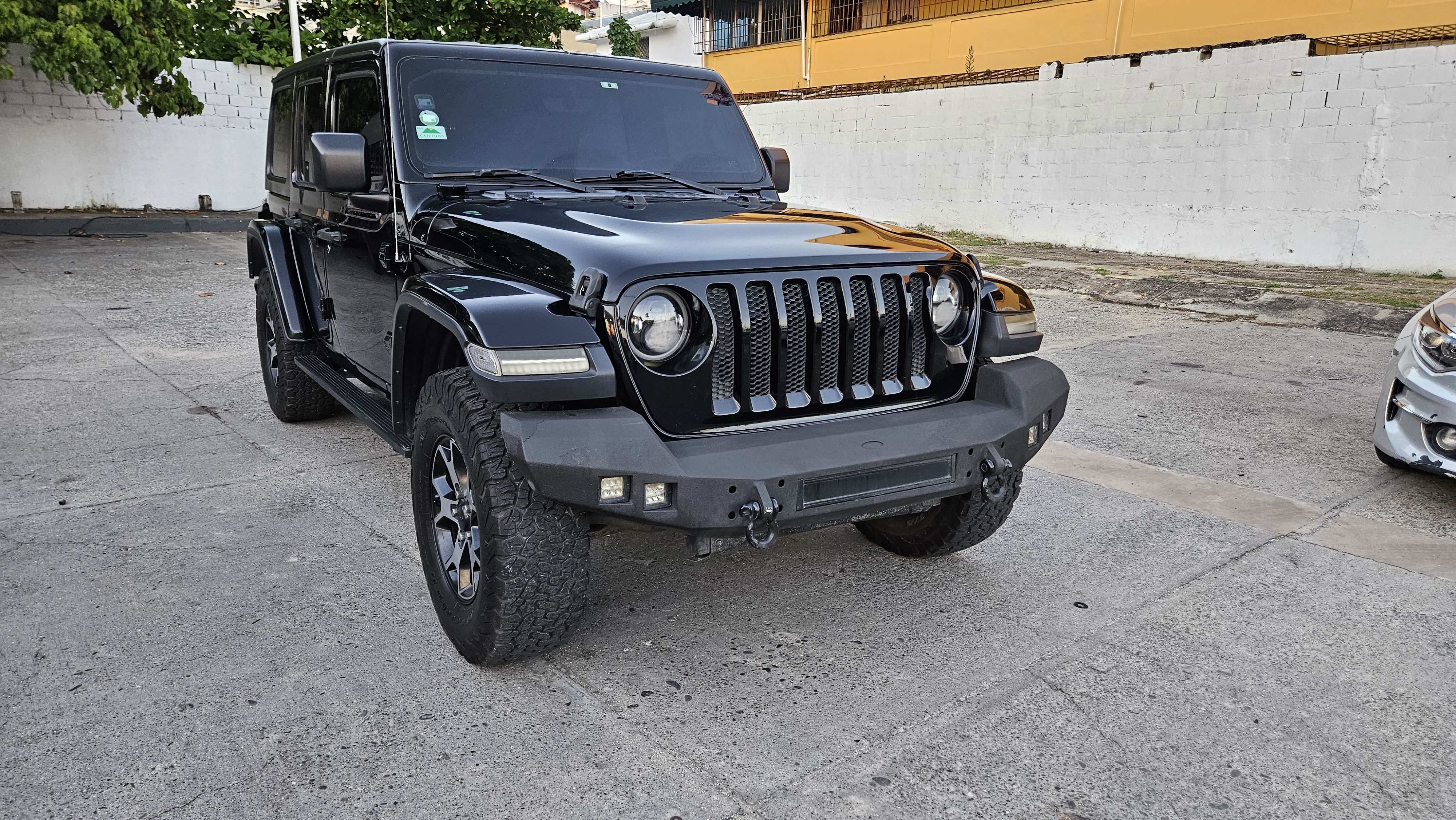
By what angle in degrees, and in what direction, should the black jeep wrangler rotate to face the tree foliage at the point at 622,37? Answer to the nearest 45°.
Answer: approximately 135° to its left

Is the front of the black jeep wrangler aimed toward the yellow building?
no

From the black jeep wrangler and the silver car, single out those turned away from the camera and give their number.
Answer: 0

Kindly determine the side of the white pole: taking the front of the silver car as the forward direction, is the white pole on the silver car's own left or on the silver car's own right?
on the silver car's own right

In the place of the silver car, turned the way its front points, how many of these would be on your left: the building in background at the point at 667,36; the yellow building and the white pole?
0

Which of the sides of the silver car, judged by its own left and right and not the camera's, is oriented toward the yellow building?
right

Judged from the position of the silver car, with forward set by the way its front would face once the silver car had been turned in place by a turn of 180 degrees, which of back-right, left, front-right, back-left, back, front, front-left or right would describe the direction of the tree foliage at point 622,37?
left

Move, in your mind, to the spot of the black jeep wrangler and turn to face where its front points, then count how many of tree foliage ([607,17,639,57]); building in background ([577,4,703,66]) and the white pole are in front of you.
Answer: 0

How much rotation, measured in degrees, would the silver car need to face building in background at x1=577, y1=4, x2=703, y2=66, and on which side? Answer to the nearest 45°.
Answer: approximately 90° to its right

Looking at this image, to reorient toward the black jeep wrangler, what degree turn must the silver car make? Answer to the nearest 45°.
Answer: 0° — it already faces it

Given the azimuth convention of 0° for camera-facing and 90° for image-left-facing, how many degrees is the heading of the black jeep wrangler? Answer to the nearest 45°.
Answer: approximately 315°
